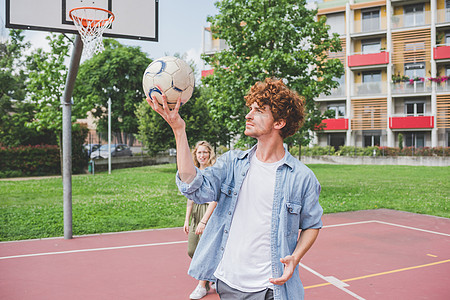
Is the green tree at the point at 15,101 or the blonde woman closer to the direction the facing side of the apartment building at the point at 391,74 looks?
the blonde woman

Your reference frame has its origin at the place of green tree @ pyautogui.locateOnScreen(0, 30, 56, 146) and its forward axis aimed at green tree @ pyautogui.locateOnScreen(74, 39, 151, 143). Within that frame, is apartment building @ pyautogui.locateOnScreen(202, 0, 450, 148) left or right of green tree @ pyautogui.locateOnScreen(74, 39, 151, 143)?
right

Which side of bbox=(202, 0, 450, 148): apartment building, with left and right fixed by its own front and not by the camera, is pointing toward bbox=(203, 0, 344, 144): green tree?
front

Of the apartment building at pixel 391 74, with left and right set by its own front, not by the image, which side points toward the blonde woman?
front

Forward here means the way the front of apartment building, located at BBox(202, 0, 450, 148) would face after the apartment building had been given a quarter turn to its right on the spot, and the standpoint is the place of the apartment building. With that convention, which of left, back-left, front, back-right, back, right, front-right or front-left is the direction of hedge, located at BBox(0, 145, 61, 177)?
front-left

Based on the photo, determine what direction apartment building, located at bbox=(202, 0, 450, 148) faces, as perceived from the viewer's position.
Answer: facing the viewer

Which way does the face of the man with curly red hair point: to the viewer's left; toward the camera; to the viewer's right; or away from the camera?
to the viewer's left

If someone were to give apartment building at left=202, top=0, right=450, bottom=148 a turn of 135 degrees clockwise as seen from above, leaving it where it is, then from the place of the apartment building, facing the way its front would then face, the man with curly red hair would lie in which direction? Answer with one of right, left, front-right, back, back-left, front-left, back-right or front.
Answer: back-left

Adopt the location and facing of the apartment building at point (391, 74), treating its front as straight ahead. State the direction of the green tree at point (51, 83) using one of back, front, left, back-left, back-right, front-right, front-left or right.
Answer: front-right
